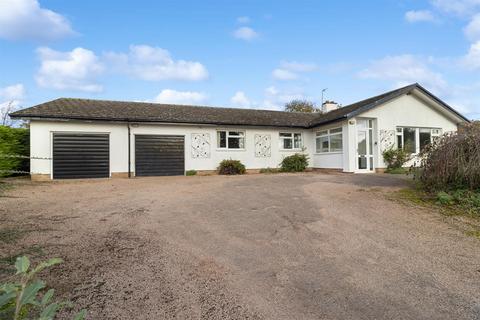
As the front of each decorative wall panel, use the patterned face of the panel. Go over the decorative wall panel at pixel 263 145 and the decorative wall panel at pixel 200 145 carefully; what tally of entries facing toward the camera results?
2

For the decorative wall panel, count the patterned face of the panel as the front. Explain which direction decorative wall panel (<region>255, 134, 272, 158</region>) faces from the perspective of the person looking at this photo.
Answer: facing the viewer

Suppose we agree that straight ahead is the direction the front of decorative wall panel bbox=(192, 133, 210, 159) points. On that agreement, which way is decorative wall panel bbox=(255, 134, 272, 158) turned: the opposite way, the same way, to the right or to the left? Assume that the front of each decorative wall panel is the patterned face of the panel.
the same way

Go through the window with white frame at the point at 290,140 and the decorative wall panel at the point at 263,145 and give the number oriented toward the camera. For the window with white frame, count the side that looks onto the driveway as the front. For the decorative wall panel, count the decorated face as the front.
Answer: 2

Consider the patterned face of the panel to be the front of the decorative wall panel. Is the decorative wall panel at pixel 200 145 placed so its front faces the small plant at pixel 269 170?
no

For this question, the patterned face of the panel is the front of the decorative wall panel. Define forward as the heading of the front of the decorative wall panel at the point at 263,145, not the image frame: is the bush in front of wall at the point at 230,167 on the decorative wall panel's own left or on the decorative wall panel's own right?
on the decorative wall panel's own right

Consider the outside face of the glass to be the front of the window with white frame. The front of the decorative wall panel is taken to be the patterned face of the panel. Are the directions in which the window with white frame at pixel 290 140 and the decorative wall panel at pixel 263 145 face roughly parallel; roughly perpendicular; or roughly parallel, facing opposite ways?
roughly parallel

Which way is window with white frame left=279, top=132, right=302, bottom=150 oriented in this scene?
toward the camera

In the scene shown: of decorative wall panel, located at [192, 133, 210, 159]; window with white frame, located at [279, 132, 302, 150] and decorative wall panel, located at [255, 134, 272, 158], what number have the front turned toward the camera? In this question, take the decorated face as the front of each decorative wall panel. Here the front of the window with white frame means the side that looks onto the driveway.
3

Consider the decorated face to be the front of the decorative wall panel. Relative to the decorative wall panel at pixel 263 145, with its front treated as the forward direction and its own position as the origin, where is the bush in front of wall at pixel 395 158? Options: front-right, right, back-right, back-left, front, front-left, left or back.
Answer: left

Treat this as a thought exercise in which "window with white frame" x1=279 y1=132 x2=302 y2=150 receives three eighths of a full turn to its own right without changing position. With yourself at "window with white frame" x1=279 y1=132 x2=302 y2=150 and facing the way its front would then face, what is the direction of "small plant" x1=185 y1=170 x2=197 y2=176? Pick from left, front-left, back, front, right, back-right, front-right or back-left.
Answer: left

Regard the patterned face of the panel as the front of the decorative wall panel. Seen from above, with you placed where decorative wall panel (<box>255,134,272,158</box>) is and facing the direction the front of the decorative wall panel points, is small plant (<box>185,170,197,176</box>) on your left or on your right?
on your right

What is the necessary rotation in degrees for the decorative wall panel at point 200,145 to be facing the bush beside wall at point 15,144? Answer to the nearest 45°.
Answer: approximately 90° to its right

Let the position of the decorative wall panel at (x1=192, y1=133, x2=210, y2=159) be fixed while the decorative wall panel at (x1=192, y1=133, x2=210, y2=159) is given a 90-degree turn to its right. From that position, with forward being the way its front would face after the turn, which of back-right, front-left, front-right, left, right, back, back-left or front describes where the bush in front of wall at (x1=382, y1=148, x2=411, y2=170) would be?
back
